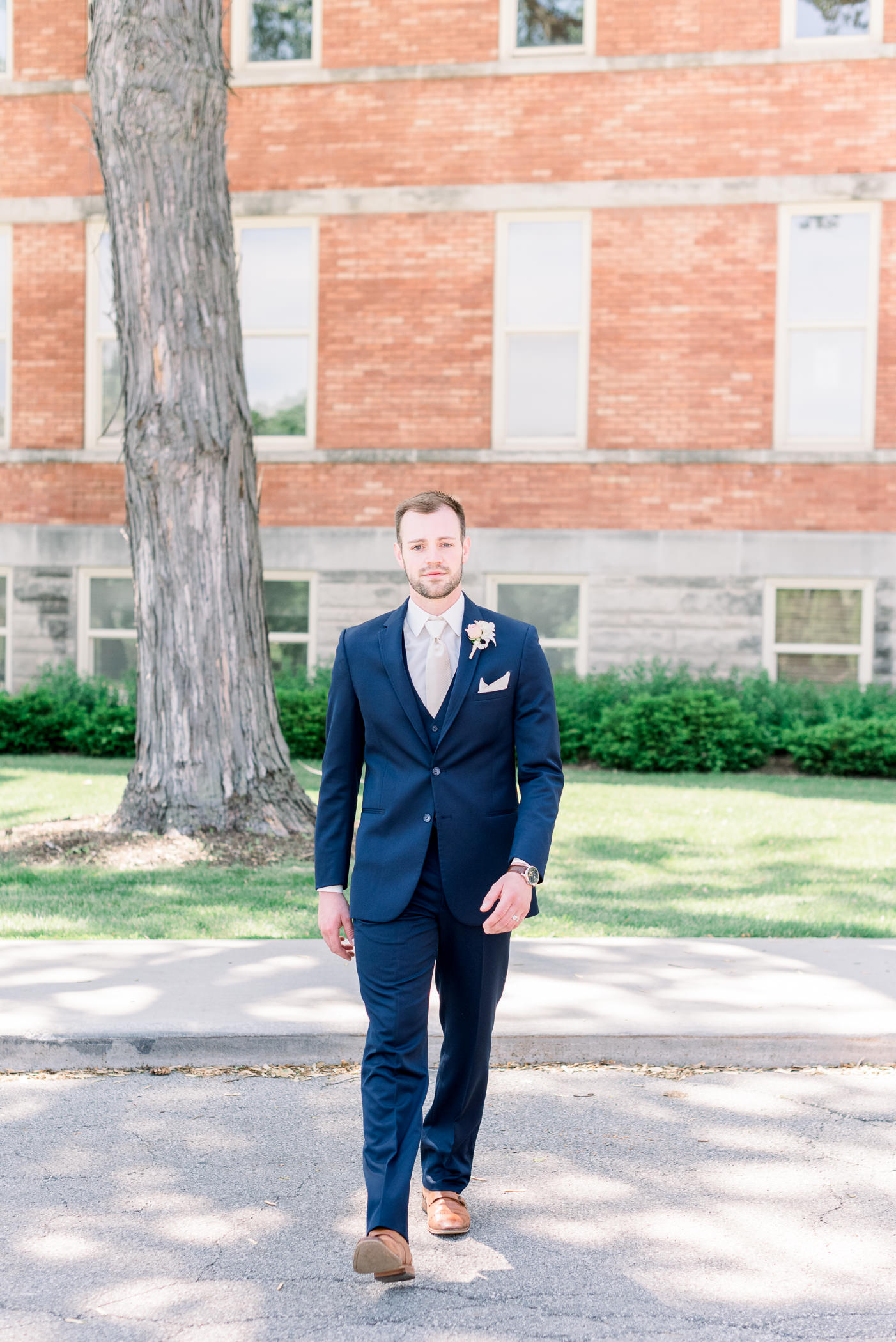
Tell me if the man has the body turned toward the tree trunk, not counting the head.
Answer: no

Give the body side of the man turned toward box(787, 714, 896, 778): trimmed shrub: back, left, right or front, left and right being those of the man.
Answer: back

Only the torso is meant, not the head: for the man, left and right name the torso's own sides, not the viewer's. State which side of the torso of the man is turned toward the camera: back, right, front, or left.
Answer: front

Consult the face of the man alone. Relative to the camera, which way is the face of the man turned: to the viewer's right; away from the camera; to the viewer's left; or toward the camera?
toward the camera

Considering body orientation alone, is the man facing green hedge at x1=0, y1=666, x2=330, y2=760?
no

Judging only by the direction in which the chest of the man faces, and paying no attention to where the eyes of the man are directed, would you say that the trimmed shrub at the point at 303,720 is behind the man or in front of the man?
behind

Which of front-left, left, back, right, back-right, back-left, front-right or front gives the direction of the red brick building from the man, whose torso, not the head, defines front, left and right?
back

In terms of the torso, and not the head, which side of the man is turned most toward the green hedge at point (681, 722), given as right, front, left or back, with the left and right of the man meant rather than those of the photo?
back
